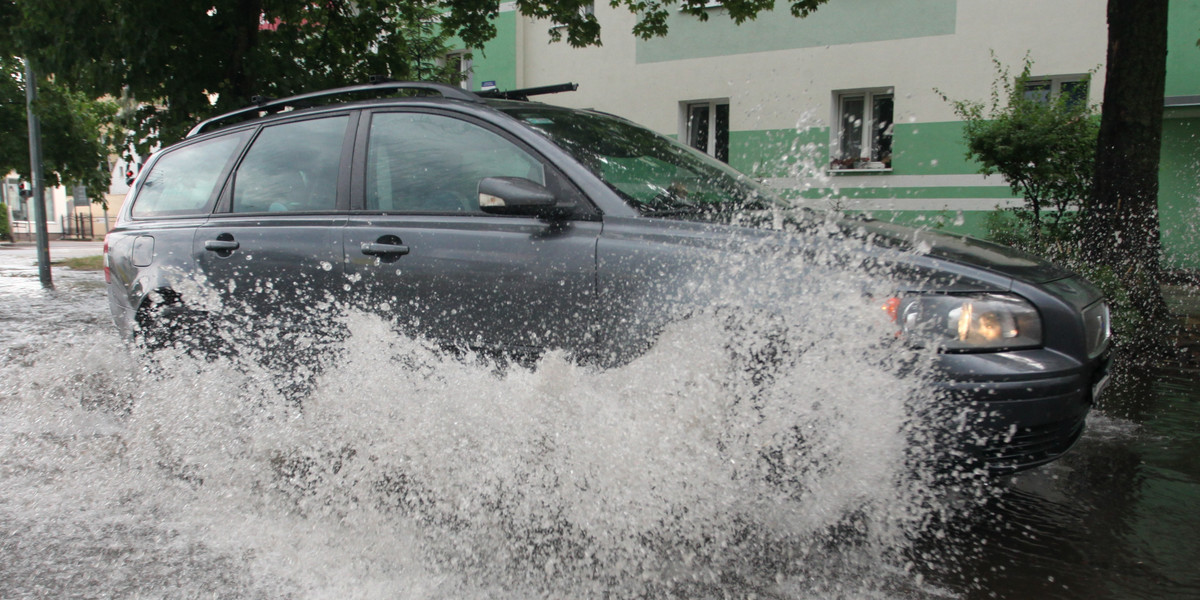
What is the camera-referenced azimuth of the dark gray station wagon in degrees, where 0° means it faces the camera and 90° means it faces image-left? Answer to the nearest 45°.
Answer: approximately 315°

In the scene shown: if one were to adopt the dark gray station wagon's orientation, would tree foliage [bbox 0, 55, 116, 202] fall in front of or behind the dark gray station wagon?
behind

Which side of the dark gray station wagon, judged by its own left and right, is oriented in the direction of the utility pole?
back

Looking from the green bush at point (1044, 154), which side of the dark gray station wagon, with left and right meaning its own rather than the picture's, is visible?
left

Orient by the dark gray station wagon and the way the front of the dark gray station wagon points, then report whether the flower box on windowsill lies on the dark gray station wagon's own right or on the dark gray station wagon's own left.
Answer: on the dark gray station wagon's own left

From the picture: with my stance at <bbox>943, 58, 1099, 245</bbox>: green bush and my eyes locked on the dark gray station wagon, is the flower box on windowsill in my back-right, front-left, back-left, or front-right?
back-right

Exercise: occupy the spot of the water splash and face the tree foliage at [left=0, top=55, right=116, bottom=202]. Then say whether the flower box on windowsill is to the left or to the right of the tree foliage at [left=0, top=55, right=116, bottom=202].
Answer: right
